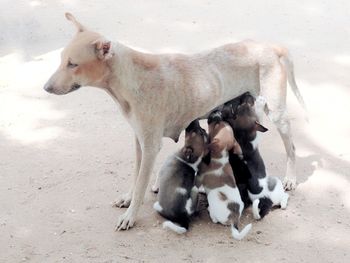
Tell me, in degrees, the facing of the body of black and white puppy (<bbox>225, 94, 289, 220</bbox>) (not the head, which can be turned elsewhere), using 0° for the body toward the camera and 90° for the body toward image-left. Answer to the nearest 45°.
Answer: approximately 180°

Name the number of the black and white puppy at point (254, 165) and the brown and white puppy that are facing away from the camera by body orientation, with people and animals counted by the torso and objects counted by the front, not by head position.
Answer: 2

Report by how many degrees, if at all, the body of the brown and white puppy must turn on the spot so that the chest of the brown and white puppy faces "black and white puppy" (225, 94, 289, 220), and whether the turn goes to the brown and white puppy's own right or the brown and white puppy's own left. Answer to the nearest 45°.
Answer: approximately 45° to the brown and white puppy's own right

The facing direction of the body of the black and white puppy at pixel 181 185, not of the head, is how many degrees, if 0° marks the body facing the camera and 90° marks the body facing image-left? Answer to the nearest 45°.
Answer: approximately 225°

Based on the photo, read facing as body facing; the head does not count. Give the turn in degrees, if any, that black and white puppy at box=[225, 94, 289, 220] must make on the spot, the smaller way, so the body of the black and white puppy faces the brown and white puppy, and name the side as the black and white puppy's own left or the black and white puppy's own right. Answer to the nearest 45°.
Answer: approximately 135° to the black and white puppy's own left

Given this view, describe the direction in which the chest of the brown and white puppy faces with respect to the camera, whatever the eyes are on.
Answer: away from the camera
